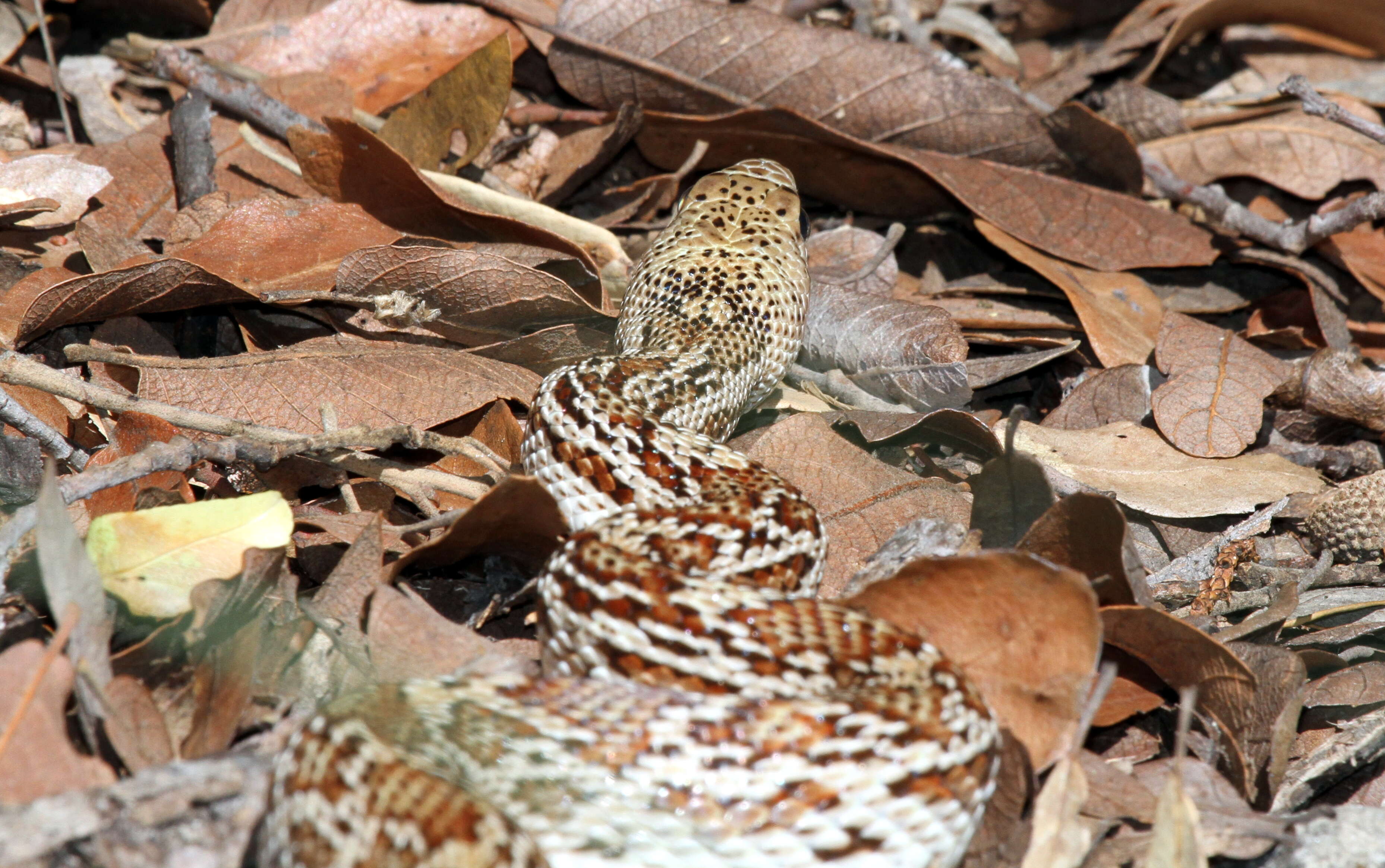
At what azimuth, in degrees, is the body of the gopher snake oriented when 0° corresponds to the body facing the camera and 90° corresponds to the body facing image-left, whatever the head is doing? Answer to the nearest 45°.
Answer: approximately 180°

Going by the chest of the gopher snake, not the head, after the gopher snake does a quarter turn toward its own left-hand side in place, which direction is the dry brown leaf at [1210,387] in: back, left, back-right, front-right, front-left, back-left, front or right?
back-right

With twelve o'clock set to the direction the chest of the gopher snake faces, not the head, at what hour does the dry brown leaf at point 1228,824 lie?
The dry brown leaf is roughly at 3 o'clock from the gopher snake.

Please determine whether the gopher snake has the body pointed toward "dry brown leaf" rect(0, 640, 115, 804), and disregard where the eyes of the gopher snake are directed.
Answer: no

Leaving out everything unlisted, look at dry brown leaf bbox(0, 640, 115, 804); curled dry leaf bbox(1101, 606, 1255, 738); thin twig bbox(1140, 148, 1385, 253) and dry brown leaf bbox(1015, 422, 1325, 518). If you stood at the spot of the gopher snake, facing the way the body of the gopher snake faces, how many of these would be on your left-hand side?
1

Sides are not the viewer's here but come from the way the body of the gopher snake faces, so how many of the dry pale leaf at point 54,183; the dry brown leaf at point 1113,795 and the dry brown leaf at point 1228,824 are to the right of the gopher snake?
2

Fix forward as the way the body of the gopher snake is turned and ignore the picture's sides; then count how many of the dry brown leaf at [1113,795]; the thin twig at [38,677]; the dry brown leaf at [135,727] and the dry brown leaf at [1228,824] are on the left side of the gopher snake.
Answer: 2

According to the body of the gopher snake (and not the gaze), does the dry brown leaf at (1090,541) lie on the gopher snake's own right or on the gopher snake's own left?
on the gopher snake's own right

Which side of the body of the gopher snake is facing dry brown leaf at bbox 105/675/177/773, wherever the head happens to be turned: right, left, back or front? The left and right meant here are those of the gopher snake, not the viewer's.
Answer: left

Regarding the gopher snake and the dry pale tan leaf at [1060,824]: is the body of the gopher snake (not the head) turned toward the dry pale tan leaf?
no

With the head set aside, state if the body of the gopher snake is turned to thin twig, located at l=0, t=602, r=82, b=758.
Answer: no

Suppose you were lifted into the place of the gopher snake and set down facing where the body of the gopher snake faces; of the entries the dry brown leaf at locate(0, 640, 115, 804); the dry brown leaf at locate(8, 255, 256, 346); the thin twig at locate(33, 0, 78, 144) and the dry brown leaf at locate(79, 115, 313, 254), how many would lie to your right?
0

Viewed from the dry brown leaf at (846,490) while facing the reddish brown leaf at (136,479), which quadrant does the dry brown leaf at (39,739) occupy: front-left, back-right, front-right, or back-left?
front-left

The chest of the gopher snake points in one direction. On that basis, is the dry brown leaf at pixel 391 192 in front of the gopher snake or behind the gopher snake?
in front

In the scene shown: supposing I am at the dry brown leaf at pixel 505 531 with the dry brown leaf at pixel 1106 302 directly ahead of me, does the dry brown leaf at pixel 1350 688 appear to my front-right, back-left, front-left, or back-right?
front-right

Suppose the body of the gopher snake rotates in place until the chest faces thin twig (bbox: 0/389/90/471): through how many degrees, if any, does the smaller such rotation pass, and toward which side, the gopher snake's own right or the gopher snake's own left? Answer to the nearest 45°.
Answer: approximately 45° to the gopher snake's own left

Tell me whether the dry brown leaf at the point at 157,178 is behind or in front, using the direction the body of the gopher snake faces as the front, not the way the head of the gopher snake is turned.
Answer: in front

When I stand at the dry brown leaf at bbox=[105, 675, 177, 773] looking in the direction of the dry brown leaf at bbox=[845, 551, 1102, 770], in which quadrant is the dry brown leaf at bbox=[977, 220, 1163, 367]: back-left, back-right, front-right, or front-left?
front-left

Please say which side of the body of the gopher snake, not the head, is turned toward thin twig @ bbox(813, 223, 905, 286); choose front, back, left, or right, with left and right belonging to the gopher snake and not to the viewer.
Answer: front
